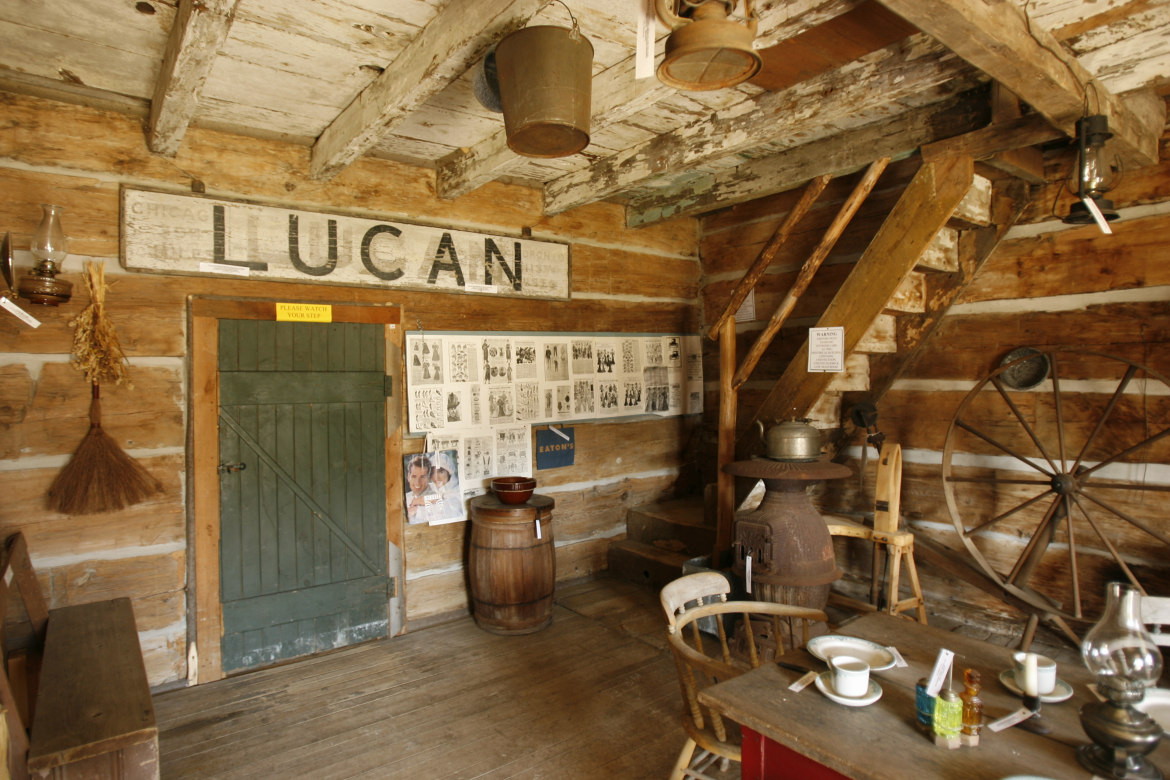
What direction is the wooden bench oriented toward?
to the viewer's right

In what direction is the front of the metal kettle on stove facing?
to the viewer's left

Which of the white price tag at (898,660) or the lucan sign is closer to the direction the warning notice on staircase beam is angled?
the white price tag

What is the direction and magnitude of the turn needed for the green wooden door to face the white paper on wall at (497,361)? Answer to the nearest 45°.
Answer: approximately 45° to its left

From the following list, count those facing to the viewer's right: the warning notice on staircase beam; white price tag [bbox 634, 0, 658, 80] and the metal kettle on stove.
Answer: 0

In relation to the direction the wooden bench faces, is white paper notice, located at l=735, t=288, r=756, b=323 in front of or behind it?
in front

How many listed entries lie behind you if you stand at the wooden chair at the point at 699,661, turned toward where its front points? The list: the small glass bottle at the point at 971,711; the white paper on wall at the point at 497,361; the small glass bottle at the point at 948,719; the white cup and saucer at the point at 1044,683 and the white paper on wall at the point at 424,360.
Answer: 2

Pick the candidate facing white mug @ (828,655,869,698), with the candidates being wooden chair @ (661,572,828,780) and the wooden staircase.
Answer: the wooden chair

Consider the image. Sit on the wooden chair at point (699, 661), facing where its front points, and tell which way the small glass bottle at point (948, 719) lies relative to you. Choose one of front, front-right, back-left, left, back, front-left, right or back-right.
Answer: front

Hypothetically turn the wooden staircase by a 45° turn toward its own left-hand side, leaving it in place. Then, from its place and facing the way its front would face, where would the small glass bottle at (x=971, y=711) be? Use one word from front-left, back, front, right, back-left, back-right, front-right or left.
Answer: left

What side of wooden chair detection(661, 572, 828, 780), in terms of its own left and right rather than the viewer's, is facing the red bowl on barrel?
back

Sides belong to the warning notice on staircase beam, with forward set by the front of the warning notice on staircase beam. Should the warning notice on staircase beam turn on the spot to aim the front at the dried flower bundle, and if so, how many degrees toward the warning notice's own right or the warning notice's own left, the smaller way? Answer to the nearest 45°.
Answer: approximately 45° to the warning notice's own right

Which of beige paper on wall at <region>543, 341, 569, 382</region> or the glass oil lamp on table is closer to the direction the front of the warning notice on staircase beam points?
the glass oil lamp on table

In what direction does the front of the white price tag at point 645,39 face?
toward the camera

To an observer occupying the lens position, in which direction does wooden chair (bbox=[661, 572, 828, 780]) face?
facing the viewer and to the right of the viewer
